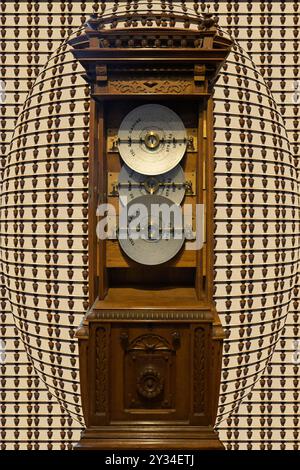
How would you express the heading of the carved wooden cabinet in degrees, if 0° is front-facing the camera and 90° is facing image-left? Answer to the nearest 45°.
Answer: approximately 0°
